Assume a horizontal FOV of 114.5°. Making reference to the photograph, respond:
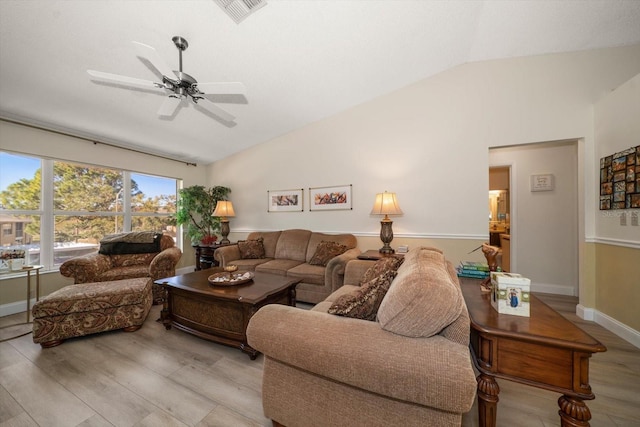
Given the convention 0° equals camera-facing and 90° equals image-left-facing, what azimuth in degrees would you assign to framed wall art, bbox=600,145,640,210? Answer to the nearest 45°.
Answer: approximately 45°

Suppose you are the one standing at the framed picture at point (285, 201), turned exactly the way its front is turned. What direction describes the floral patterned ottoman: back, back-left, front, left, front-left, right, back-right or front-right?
front-right

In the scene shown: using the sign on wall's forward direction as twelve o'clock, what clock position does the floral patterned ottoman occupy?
The floral patterned ottoman is roughly at 1 o'clock from the sign on wall.

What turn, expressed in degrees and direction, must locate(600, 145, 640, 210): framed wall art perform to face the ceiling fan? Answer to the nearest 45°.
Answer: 0° — it already faces it

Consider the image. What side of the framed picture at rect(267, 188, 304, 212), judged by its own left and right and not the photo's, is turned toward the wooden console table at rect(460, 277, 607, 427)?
front

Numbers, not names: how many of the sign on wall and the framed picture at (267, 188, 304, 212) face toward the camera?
2

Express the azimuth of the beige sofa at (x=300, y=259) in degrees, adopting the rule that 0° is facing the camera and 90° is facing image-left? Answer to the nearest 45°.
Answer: approximately 45°

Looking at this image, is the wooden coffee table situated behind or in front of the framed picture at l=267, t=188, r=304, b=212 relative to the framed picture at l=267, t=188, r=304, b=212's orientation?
in front

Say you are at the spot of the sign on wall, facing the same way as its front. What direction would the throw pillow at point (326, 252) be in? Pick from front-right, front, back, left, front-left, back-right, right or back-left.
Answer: front-right

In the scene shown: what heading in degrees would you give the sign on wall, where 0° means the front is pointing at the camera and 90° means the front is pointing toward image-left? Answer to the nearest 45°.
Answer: approximately 0°

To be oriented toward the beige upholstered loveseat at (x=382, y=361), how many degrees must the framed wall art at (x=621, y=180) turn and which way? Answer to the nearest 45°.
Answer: approximately 45° to its left

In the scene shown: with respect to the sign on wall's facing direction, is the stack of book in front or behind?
in front

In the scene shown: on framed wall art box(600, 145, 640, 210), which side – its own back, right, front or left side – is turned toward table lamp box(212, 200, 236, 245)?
front

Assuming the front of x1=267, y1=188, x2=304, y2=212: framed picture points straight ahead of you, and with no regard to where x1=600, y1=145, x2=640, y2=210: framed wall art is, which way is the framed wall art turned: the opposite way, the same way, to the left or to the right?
to the right
